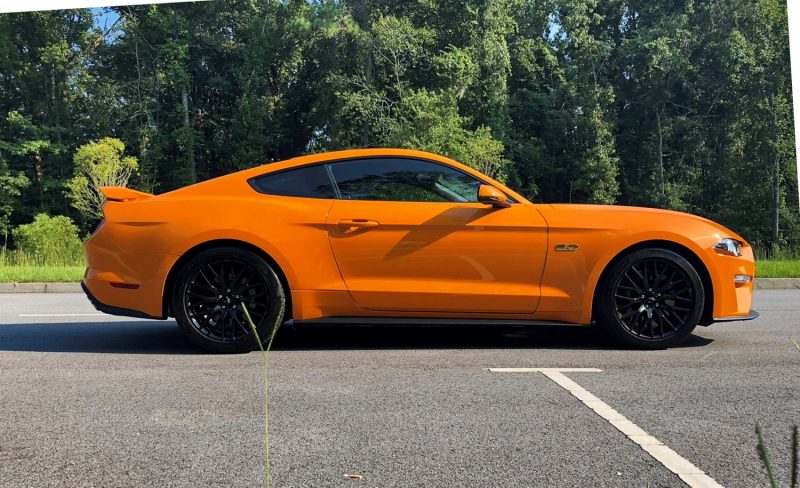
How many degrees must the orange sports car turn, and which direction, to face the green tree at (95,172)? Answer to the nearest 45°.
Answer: approximately 135° to its left

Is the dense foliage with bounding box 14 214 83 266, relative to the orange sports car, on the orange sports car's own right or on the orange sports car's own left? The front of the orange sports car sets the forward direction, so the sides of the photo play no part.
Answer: on the orange sports car's own left

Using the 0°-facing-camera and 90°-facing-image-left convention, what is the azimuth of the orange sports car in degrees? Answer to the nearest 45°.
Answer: approximately 270°
